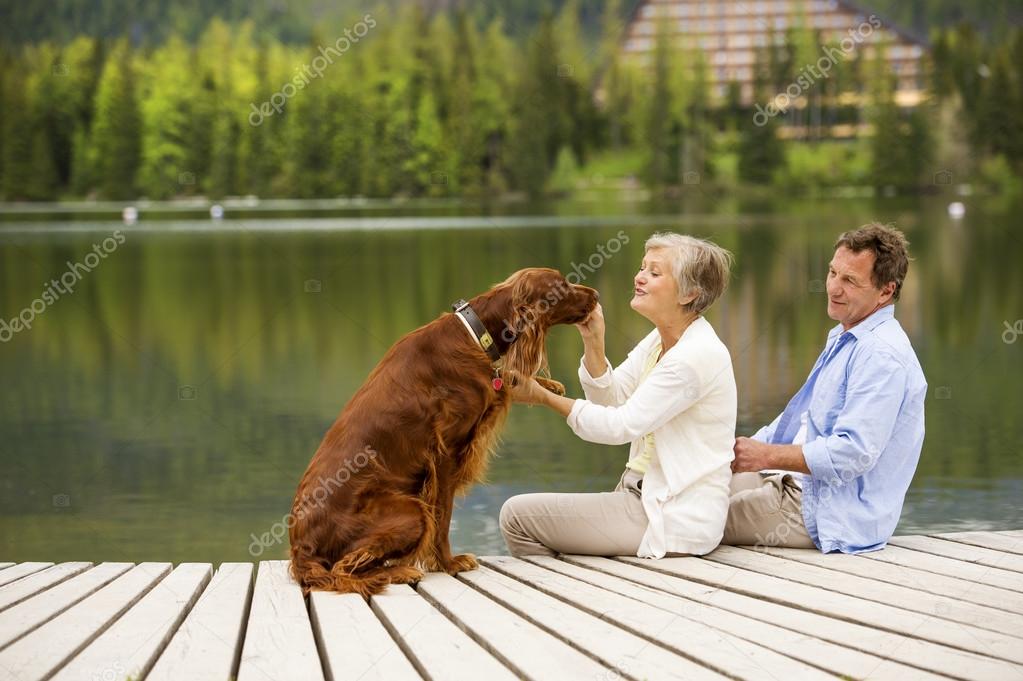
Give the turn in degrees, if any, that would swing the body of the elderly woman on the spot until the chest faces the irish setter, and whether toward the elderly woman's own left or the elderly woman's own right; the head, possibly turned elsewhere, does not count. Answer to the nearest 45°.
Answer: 0° — they already face it

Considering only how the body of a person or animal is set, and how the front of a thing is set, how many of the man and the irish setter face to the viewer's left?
1

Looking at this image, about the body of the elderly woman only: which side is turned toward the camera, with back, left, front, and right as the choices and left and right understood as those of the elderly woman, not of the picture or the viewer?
left

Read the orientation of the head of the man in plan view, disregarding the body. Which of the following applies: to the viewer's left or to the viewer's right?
to the viewer's left

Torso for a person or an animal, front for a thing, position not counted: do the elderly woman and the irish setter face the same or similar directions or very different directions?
very different directions

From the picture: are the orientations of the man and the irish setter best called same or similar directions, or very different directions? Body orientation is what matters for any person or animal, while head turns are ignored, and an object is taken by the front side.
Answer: very different directions

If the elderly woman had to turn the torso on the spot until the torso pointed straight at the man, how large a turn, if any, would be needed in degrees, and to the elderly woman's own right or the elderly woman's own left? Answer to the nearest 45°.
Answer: approximately 180°

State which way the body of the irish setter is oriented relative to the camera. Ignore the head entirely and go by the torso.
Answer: to the viewer's right

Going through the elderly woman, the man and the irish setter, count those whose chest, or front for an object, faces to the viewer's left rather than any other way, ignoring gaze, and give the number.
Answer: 2

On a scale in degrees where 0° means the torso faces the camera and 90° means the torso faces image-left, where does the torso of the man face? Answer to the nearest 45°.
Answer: approximately 90°

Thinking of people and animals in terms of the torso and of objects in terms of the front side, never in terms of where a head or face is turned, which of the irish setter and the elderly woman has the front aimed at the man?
the irish setter

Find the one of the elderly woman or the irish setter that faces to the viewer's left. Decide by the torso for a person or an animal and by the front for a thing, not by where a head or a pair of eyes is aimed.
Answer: the elderly woman
